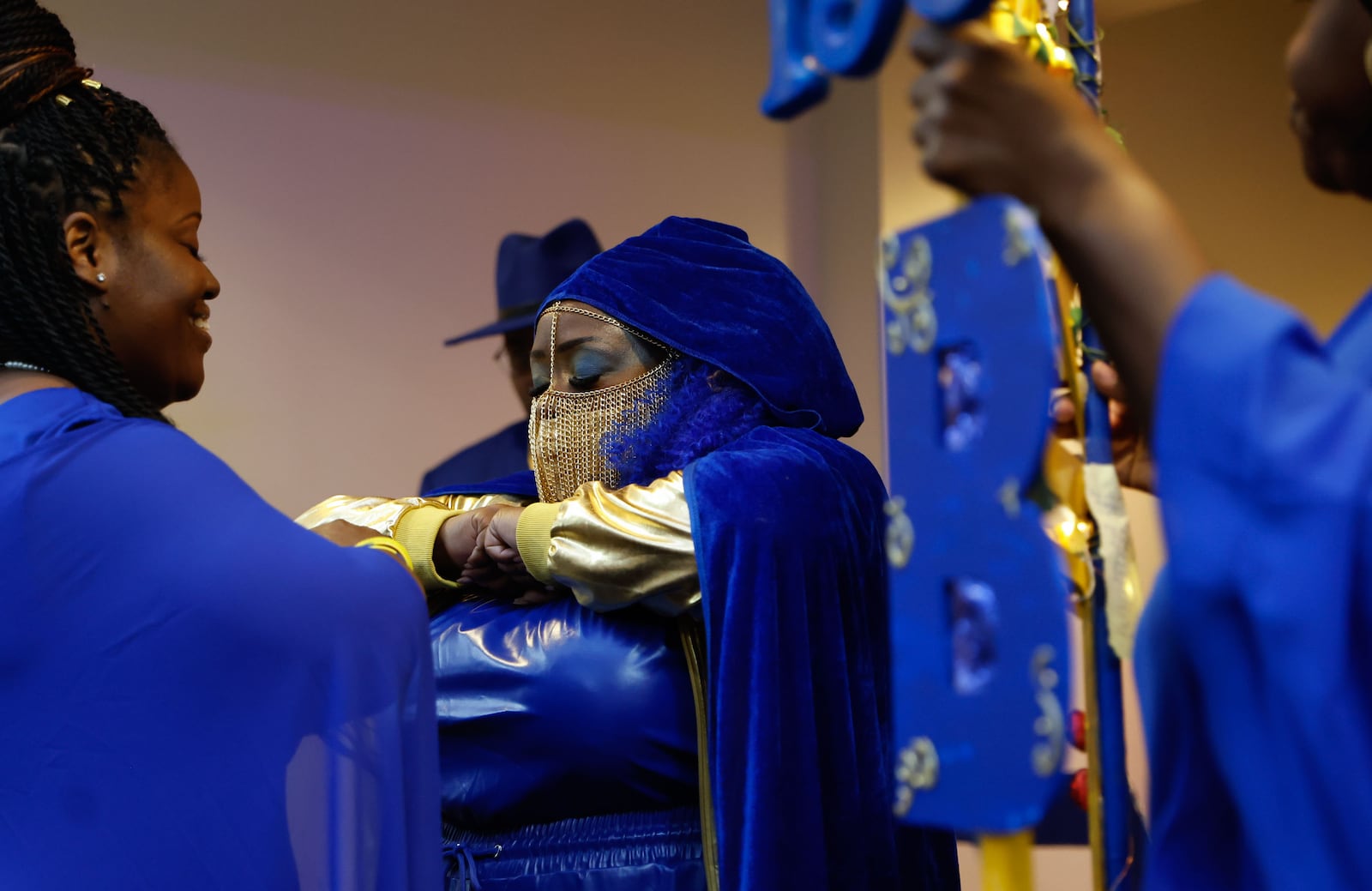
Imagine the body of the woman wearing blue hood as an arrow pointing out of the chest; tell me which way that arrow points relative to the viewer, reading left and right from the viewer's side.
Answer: facing the viewer and to the left of the viewer

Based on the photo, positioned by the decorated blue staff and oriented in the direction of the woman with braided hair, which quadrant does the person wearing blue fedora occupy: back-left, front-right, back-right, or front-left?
front-right

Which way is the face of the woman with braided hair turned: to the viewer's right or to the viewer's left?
to the viewer's right

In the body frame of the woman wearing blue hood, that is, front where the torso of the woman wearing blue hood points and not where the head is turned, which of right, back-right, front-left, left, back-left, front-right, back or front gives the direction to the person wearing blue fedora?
back-right

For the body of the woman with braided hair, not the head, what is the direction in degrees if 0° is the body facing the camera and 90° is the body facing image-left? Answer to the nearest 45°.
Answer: approximately 225°
